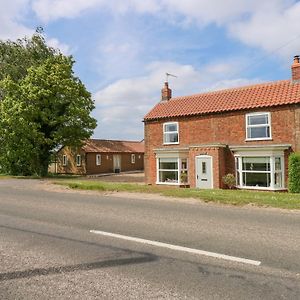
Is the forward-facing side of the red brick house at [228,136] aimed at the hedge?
no

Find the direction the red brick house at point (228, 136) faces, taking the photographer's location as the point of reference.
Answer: facing the viewer and to the left of the viewer

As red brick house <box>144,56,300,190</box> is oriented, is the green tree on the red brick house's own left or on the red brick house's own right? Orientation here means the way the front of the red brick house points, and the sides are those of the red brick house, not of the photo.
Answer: on the red brick house's own right
